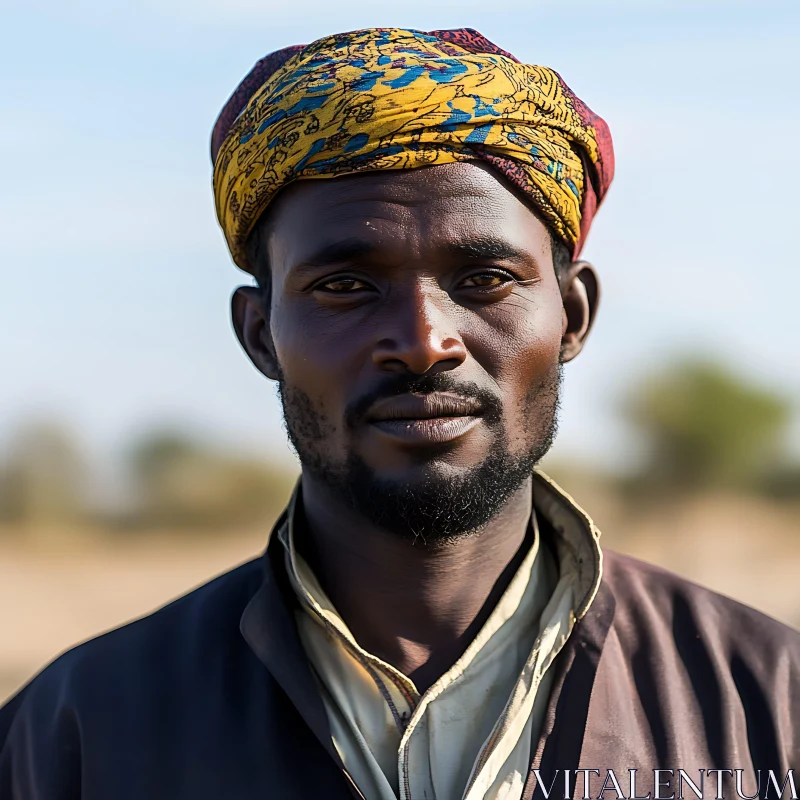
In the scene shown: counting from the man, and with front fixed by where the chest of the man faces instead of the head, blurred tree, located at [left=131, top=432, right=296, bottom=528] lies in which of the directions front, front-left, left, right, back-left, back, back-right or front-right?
back

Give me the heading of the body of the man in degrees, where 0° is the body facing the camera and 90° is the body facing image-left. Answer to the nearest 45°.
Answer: approximately 0°

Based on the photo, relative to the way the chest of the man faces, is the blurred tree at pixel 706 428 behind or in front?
behind

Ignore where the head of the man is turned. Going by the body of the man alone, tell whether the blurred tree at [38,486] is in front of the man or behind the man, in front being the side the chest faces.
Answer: behind
